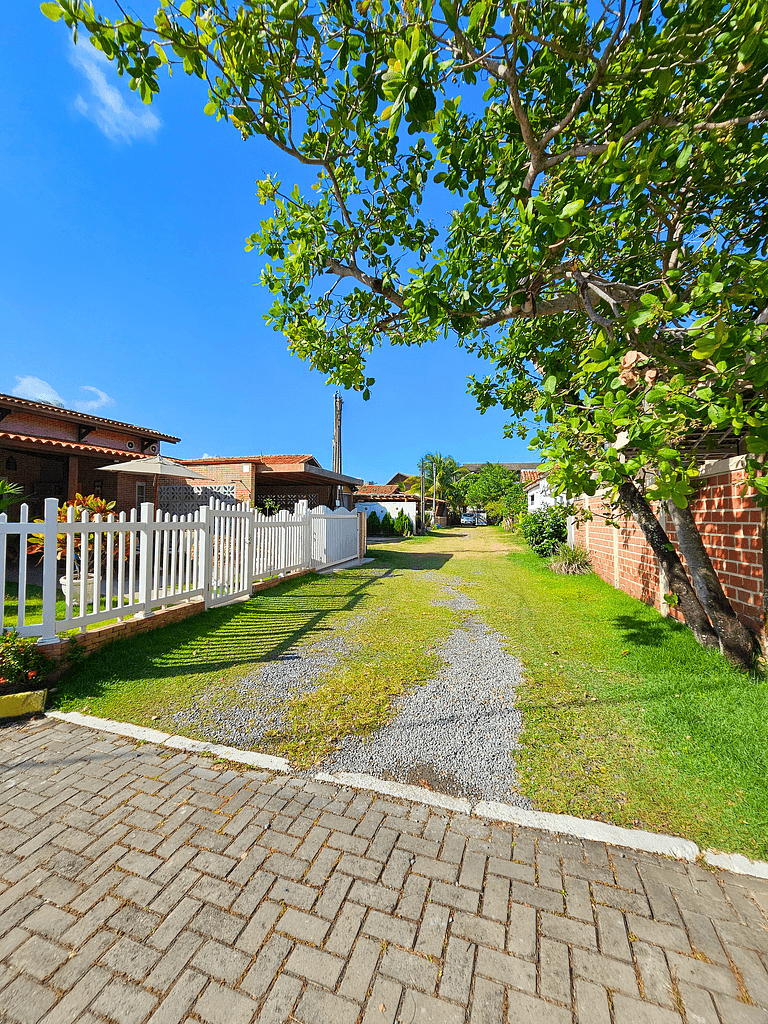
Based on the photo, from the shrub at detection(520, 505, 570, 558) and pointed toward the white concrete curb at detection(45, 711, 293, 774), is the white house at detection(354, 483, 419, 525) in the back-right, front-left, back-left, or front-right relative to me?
back-right

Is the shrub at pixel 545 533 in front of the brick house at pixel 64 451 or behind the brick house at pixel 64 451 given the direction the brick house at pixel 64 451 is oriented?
in front

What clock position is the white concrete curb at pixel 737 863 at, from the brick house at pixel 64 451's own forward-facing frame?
The white concrete curb is roughly at 1 o'clock from the brick house.

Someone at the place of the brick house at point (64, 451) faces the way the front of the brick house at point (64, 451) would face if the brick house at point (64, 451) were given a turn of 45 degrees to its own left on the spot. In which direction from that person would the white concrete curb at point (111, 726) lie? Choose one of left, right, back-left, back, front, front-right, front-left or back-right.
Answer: right

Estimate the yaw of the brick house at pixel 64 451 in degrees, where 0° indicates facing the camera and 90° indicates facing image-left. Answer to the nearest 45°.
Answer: approximately 315°

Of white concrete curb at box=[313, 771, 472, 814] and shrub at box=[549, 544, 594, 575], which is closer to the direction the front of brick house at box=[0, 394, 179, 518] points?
the shrub

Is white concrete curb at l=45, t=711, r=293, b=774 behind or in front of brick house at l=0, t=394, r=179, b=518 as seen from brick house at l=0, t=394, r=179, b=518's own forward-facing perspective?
in front

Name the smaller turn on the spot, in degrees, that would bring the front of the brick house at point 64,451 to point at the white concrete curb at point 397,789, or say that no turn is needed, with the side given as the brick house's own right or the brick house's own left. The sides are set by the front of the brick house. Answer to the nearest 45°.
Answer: approximately 45° to the brick house's own right

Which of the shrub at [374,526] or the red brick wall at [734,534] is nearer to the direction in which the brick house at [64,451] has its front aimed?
the red brick wall

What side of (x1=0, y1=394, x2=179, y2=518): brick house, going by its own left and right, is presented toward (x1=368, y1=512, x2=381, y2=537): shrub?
left
